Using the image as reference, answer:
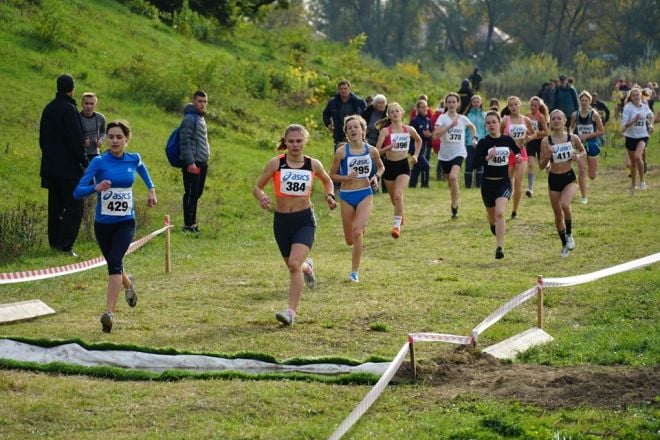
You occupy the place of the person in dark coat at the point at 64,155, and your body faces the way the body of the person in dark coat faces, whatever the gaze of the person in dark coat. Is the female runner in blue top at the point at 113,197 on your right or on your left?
on your right

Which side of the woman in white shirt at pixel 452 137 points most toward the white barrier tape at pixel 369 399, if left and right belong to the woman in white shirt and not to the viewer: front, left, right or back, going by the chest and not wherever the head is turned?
front

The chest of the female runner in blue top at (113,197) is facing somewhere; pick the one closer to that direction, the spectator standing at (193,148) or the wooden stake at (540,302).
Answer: the wooden stake

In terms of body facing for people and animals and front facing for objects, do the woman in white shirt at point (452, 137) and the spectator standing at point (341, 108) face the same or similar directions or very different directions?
same or similar directions

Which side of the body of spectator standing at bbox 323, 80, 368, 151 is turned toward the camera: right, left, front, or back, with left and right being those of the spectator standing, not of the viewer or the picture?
front

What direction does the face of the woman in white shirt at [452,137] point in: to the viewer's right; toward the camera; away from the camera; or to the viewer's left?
toward the camera

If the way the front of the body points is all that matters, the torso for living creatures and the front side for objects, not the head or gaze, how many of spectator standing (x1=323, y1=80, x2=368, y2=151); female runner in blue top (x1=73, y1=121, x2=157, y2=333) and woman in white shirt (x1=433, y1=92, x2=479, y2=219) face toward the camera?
3

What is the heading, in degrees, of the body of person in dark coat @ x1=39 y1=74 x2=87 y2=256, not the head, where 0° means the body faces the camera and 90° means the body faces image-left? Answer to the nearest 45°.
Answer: approximately 225°

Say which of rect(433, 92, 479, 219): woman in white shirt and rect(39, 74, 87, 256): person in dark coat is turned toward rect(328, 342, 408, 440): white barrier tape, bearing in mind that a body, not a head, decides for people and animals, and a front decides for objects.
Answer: the woman in white shirt

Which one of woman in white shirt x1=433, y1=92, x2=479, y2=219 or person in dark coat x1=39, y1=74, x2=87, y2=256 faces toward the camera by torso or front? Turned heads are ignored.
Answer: the woman in white shirt

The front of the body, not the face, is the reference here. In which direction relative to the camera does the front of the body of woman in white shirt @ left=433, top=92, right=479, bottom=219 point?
toward the camera

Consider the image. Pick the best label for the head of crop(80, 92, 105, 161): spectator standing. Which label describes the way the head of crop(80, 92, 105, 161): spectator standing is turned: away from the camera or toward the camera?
toward the camera

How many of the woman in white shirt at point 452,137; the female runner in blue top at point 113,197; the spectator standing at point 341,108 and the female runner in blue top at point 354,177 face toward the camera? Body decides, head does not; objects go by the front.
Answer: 4

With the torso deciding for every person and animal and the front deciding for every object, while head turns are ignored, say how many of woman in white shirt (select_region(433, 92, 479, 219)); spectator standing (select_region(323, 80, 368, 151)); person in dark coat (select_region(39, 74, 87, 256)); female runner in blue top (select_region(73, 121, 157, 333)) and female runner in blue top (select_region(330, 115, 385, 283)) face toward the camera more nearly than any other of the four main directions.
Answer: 4

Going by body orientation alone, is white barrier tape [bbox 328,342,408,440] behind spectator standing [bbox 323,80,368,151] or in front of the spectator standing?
in front

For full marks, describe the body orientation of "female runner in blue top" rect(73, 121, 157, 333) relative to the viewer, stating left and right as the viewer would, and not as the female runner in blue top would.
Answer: facing the viewer

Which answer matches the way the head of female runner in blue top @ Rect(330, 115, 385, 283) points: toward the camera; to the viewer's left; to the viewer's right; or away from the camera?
toward the camera
